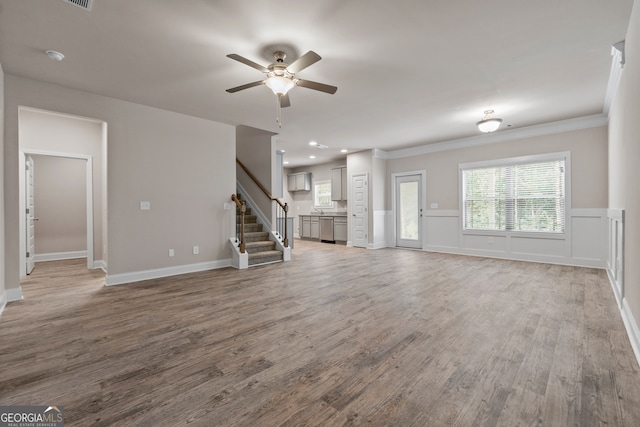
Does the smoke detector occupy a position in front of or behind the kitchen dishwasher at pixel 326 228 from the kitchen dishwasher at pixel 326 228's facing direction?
in front

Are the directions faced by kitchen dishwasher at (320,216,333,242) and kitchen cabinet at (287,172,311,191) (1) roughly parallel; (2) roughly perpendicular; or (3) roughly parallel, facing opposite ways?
roughly parallel

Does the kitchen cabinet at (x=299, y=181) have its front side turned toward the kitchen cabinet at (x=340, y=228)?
no

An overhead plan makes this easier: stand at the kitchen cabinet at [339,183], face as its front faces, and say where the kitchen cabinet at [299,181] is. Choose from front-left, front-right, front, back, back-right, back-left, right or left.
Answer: right

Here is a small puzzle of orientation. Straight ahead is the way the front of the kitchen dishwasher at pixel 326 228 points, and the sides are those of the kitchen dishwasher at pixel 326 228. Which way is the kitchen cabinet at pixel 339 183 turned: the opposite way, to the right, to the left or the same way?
the same way

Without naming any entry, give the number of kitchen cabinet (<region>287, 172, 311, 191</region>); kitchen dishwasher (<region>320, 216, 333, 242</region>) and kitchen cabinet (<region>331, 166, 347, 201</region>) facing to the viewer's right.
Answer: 0

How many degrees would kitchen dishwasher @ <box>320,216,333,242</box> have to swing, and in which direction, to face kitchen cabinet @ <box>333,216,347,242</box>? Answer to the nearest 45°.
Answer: approximately 90° to its left

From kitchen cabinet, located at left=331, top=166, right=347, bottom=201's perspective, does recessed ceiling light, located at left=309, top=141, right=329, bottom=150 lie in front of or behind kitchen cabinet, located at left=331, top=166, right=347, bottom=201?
in front

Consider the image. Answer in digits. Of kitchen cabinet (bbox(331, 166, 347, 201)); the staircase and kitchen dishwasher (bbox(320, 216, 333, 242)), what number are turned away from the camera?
0

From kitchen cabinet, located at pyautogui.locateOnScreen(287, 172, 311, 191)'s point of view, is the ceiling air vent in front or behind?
in front

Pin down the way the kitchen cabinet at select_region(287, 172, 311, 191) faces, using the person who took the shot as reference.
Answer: facing the viewer and to the left of the viewer

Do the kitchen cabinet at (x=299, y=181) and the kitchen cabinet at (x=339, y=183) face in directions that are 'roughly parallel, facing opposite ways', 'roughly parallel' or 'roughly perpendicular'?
roughly parallel
